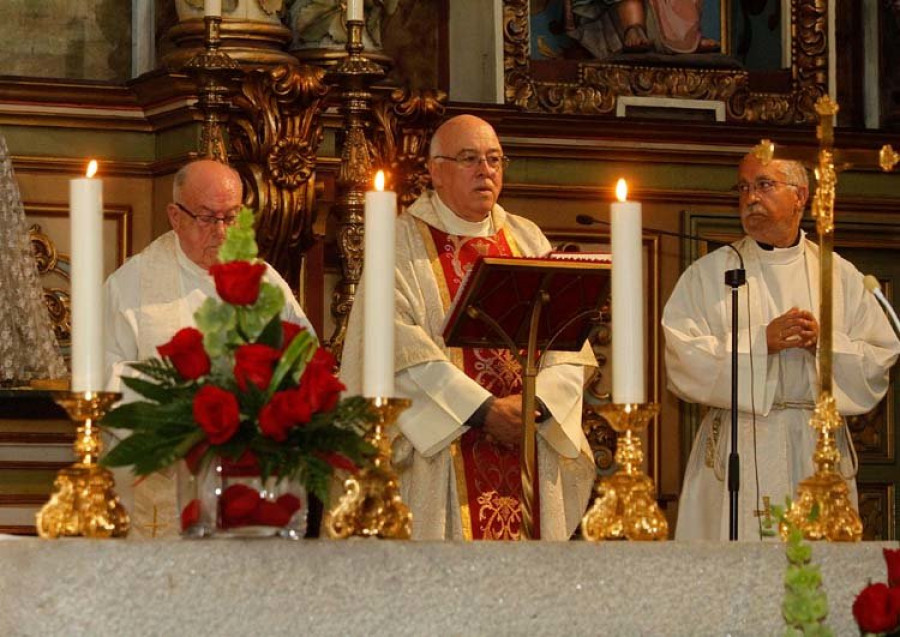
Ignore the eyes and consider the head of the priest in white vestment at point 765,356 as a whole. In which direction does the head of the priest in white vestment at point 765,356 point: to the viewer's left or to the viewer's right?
to the viewer's left

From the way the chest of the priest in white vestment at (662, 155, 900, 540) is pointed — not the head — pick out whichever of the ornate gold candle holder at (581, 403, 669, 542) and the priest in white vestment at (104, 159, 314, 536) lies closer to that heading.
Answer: the ornate gold candle holder

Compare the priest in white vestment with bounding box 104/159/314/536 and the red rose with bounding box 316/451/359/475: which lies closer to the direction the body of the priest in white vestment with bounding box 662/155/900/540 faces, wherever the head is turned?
the red rose

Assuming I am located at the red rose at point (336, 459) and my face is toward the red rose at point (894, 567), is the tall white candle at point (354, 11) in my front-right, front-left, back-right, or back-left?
back-left

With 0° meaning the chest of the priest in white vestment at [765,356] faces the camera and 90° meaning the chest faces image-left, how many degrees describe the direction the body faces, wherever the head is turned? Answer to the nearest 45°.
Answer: approximately 0°

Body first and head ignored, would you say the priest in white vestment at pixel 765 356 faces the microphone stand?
yes

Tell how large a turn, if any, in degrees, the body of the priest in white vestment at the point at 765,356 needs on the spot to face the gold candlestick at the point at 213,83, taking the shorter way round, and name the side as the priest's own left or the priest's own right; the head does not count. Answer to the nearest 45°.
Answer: approximately 90° to the priest's own right

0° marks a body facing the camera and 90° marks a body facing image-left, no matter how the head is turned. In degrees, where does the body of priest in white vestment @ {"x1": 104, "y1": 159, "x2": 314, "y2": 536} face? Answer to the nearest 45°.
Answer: approximately 315°

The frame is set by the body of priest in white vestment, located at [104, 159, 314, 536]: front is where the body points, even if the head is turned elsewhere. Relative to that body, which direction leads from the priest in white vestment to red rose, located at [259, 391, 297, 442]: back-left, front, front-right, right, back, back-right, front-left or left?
front-right

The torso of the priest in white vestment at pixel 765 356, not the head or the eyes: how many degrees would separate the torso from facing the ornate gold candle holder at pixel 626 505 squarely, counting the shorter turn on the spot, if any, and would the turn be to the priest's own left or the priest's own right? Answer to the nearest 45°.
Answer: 0° — they already face it
